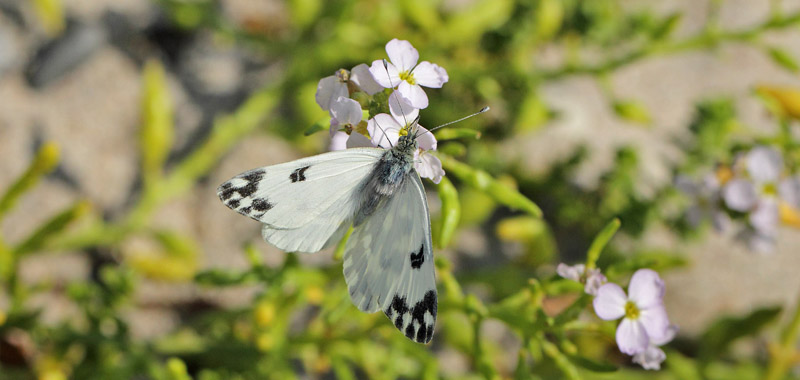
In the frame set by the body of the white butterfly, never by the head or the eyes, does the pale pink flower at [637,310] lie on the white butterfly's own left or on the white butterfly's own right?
on the white butterfly's own right

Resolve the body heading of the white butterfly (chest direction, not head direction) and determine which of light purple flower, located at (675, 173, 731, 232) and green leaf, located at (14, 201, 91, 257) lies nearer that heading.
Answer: the light purple flower

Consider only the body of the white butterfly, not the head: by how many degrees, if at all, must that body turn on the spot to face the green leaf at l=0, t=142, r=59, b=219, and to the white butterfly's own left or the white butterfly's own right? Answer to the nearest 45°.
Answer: approximately 90° to the white butterfly's own left

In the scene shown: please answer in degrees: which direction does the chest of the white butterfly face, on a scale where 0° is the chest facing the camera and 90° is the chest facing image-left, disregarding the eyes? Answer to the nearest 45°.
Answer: approximately 225°
